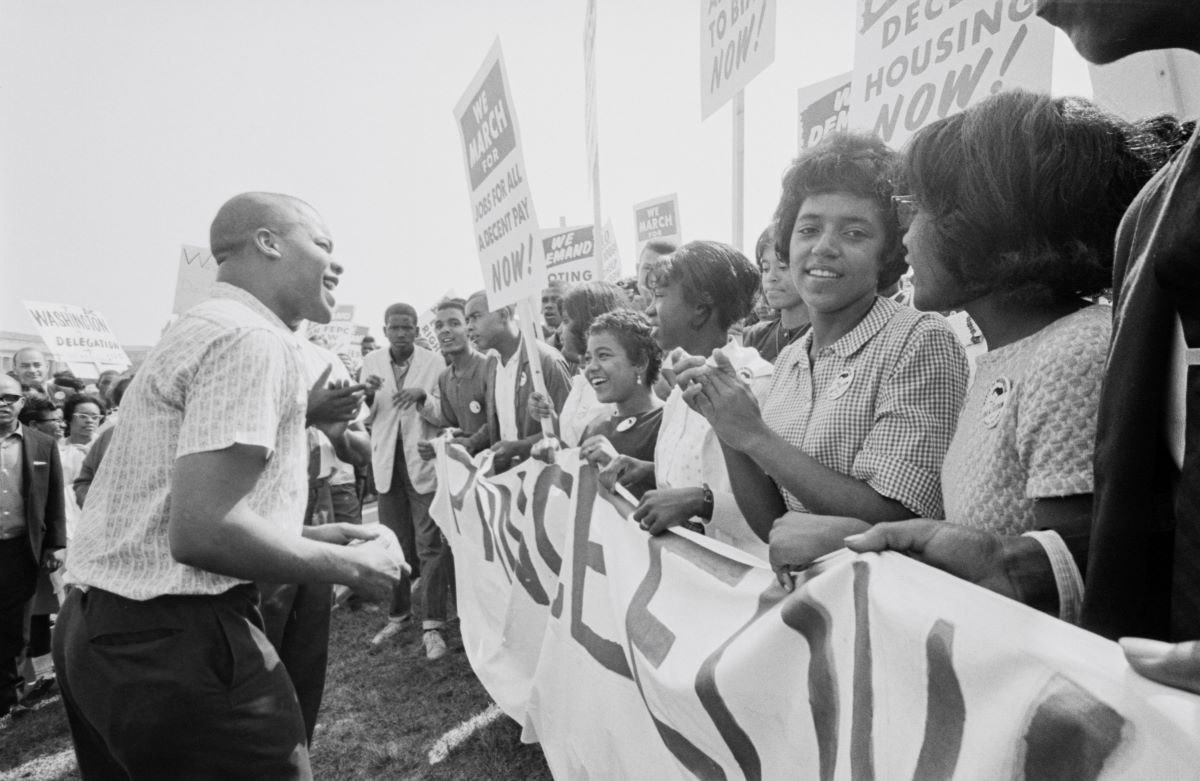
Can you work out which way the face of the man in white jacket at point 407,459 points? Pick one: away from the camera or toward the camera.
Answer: toward the camera

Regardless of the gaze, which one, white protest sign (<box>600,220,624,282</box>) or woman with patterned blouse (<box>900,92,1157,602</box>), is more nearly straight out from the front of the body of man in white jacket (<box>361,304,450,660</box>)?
the woman with patterned blouse

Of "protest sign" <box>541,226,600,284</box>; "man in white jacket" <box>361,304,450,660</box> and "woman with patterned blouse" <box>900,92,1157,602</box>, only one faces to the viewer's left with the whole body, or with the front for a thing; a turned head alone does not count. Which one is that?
the woman with patterned blouse

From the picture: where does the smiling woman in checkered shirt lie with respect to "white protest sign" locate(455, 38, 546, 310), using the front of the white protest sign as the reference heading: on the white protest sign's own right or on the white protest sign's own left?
on the white protest sign's own left

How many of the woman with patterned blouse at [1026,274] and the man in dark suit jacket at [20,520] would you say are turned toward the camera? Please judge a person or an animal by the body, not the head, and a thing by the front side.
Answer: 1

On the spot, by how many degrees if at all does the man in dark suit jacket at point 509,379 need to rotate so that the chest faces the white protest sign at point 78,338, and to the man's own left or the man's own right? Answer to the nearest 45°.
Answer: approximately 90° to the man's own right

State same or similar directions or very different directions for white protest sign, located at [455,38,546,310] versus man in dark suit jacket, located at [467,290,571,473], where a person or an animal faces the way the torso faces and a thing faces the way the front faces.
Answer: same or similar directions

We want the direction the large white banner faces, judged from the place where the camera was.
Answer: facing the viewer and to the left of the viewer

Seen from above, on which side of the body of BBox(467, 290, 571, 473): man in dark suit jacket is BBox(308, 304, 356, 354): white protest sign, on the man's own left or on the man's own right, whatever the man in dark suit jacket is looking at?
on the man's own right

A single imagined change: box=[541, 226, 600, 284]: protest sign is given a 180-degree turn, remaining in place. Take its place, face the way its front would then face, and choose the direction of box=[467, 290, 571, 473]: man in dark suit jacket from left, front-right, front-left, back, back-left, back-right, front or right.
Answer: back

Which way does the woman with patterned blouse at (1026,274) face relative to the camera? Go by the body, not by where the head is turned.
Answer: to the viewer's left

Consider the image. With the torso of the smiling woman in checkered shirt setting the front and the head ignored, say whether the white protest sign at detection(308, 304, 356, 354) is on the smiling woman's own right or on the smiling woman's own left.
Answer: on the smiling woman's own right

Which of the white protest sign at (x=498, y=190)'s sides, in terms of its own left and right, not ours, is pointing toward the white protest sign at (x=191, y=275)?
right

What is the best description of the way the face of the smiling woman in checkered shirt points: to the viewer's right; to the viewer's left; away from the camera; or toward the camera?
toward the camera

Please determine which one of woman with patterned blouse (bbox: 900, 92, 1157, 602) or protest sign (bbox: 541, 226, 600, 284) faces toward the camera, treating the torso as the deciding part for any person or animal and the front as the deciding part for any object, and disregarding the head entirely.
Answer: the protest sign

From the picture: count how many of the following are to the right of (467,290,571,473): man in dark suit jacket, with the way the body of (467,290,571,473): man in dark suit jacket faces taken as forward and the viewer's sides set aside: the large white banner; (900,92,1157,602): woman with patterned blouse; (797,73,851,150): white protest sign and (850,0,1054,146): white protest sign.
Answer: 0

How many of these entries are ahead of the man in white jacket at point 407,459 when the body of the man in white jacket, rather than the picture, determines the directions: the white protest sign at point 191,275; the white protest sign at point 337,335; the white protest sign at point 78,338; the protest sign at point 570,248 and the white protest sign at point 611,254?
0

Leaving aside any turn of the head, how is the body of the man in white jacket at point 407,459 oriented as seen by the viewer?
toward the camera

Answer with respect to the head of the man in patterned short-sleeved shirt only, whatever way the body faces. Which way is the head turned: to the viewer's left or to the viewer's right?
to the viewer's right

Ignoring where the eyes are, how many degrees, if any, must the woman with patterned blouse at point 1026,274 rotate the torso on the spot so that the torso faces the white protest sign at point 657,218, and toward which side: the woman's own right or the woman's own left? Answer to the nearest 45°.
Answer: approximately 45° to the woman's own right
